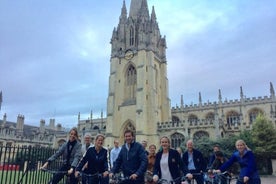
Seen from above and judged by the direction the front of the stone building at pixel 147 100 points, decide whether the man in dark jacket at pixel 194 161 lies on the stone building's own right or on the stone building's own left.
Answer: on the stone building's own left

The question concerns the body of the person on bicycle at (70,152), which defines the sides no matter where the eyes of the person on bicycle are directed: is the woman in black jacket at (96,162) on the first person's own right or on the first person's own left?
on the first person's own left

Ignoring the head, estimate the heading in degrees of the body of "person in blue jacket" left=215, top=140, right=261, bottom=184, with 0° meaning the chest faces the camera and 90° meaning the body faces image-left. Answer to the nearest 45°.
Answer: approximately 45°

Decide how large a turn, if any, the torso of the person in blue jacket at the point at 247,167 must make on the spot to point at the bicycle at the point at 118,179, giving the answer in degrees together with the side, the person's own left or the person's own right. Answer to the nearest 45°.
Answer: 0° — they already face it

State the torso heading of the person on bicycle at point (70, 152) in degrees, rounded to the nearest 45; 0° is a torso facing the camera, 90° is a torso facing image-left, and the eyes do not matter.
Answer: approximately 45°
